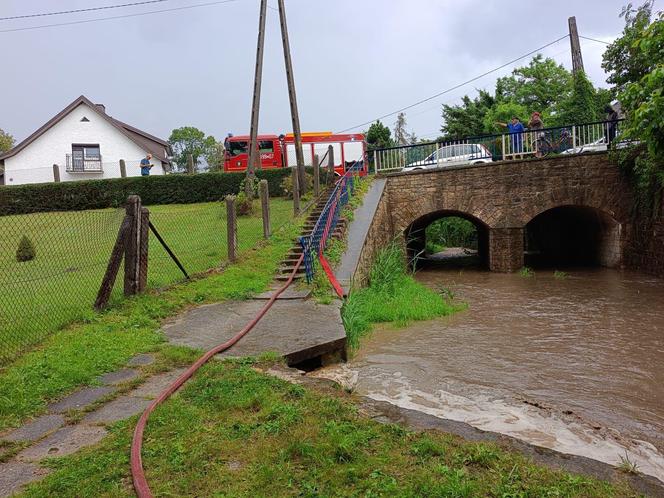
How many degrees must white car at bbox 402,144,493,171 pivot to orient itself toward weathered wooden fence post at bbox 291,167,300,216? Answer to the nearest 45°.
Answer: approximately 45° to its left

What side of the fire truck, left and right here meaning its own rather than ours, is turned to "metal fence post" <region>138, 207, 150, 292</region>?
left

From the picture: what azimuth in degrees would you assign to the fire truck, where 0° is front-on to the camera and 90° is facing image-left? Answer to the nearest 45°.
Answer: approximately 90°

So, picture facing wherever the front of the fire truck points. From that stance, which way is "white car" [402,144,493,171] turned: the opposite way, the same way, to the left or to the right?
the same way

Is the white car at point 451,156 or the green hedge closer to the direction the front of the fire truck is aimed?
the green hedge

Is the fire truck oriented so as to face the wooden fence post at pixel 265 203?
no

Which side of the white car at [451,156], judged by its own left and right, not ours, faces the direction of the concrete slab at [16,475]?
left

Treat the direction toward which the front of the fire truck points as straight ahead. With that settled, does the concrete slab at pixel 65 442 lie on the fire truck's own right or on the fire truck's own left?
on the fire truck's own left

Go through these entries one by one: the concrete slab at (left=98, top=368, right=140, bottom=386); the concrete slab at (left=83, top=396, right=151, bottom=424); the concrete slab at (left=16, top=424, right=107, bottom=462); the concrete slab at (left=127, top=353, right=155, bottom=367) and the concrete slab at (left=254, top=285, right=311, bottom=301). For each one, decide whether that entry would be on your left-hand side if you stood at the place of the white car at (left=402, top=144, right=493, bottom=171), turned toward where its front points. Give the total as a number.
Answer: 5

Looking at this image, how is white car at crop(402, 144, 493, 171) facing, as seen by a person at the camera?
facing to the left of the viewer

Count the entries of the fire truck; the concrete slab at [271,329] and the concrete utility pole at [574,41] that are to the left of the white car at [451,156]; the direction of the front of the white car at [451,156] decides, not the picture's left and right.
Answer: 1

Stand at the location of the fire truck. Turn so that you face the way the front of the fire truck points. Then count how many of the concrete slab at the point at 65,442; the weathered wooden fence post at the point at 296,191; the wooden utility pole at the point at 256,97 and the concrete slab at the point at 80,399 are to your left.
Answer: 4

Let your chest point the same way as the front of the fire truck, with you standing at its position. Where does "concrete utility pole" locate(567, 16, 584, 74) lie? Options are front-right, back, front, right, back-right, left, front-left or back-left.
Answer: back

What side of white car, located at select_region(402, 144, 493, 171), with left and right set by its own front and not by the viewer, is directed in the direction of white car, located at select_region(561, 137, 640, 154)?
back

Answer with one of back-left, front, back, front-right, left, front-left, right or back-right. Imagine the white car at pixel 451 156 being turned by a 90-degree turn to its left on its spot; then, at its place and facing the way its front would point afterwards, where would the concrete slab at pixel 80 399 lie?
front

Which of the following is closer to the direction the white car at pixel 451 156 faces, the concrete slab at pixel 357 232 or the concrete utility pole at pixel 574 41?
the concrete slab

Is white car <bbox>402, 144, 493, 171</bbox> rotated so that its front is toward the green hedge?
yes

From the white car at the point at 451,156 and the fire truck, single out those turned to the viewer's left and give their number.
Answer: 2

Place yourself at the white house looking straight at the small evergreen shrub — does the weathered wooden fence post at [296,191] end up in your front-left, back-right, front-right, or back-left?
front-left
